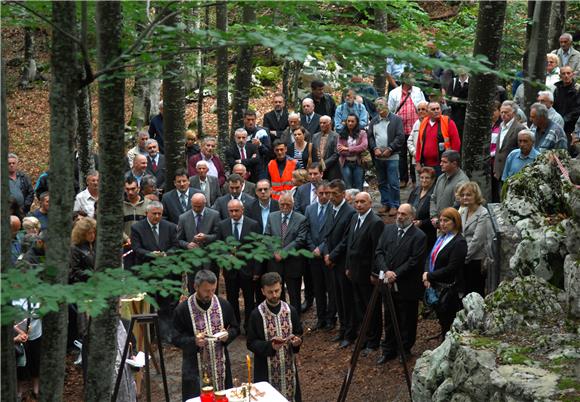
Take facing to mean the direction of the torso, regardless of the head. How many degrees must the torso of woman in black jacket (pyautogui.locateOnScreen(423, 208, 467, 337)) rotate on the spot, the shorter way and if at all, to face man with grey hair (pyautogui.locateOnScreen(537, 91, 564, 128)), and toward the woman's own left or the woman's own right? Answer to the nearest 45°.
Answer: approximately 180°

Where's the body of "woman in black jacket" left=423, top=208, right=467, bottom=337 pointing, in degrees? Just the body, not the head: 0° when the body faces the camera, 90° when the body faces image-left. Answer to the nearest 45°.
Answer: approximately 45°

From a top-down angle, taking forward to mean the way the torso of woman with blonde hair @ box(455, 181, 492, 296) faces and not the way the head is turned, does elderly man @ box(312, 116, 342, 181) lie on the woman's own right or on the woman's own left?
on the woman's own right

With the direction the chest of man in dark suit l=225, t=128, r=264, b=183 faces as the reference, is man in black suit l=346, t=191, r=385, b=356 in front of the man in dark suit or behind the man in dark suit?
in front

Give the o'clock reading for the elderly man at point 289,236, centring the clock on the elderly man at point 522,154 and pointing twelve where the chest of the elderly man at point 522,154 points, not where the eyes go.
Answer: the elderly man at point 289,236 is roughly at 1 o'clock from the elderly man at point 522,154.

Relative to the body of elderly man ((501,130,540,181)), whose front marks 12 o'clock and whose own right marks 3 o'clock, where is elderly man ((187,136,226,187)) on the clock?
elderly man ((187,136,226,187)) is roughly at 2 o'clock from elderly man ((501,130,540,181)).

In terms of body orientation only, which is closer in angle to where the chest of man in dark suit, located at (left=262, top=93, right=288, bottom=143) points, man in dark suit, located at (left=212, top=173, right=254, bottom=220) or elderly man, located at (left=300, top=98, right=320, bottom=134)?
the man in dark suit

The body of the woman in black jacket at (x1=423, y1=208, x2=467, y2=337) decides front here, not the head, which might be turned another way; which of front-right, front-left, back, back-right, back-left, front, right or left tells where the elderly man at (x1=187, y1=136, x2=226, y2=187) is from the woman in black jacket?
right

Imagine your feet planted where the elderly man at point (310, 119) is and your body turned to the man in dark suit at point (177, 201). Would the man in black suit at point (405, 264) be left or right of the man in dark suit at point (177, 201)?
left

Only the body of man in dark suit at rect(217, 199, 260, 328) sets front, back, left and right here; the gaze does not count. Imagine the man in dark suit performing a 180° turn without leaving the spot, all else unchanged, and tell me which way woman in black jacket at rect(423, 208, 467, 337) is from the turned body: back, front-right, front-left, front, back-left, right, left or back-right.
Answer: back-right

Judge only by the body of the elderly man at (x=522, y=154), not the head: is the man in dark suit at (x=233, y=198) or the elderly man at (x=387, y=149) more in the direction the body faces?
the man in dark suit

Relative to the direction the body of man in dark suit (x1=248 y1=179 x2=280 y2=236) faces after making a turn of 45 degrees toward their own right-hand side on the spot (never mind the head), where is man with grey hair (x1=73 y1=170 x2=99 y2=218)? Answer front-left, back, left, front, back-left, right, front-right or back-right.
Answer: front-right

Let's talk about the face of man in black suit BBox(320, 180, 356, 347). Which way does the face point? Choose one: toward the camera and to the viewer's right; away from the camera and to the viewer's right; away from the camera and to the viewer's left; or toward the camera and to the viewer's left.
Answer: toward the camera and to the viewer's left
